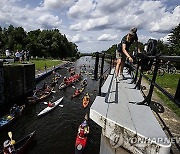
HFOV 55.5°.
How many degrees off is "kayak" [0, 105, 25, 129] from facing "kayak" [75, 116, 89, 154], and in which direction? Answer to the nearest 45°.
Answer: approximately 90° to its right

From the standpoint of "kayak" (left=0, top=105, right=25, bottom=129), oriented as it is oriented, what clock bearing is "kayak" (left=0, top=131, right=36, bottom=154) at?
"kayak" (left=0, top=131, right=36, bottom=154) is roughly at 4 o'clock from "kayak" (left=0, top=105, right=25, bottom=129).

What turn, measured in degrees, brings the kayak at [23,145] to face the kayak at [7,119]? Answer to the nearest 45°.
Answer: approximately 45° to its left

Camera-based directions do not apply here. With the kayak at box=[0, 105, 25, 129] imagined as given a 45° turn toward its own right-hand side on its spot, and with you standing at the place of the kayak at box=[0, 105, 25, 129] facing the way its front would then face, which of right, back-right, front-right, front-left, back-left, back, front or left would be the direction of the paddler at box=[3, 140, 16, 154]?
left

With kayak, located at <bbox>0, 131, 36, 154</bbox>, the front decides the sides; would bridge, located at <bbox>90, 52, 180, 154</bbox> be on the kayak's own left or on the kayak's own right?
on the kayak's own right

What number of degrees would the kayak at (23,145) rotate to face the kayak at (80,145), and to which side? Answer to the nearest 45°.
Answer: approximately 90° to its right

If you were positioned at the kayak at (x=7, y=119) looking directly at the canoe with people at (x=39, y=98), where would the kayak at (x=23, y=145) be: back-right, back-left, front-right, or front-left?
back-right

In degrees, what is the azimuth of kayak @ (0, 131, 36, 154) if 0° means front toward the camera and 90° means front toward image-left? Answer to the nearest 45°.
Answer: approximately 225°
